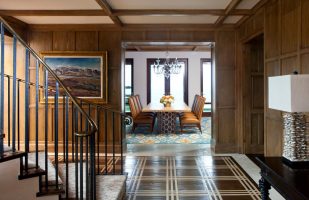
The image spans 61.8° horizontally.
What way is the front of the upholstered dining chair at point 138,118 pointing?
to the viewer's right

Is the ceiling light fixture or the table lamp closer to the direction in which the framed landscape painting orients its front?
the table lamp

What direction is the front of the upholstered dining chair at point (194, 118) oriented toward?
to the viewer's left

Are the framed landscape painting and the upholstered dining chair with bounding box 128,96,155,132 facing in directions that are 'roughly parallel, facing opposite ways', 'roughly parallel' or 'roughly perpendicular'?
roughly perpendicular

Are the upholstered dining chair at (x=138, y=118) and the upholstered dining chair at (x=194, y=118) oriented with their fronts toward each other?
yes

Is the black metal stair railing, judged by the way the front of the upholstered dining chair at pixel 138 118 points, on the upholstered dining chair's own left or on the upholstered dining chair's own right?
on the upholstered dining chair's own right

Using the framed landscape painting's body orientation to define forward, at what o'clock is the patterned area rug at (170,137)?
The patterned area rug is roughly at 8 o'clock from the framed landscape painting.
